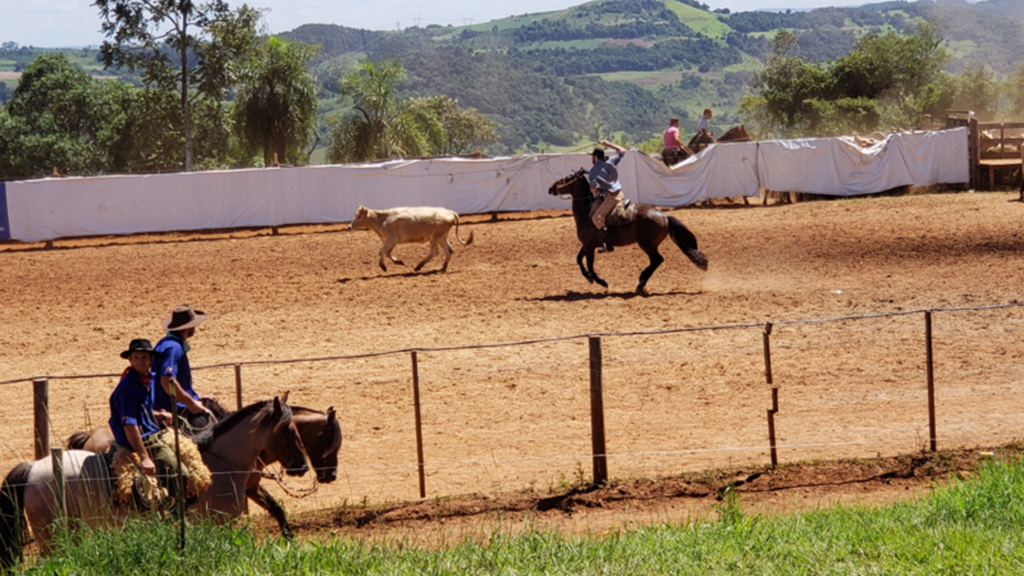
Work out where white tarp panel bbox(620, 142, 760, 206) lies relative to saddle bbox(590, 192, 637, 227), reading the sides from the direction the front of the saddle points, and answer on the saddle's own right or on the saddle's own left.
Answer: on the saddle's own right

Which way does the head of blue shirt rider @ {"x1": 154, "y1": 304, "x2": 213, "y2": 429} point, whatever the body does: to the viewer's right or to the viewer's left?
to the viewer's right

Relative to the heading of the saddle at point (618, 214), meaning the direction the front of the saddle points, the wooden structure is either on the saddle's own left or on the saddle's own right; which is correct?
on the saddle's own right

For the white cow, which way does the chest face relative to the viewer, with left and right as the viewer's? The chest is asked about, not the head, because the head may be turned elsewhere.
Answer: facing to the left of the viewer

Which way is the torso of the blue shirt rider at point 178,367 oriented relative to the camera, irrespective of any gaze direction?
to the viewer's right

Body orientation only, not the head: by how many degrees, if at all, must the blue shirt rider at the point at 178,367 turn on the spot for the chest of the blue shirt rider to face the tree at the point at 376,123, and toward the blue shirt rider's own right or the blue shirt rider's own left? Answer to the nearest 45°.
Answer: approximately 90° to the blue shirt rider's own left

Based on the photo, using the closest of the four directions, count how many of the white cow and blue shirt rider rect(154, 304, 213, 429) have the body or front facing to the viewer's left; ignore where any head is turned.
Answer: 1

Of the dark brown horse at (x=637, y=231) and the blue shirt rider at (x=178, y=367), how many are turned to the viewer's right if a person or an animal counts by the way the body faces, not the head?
1

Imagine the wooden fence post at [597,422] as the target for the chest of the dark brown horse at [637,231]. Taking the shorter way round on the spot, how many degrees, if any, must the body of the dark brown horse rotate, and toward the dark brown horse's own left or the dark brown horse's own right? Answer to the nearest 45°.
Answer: approximately 90° to the dark brown horse's own left

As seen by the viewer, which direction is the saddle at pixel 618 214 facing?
to the viewer's left

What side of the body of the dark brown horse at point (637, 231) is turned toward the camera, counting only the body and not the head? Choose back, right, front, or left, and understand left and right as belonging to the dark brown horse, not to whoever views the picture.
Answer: left
